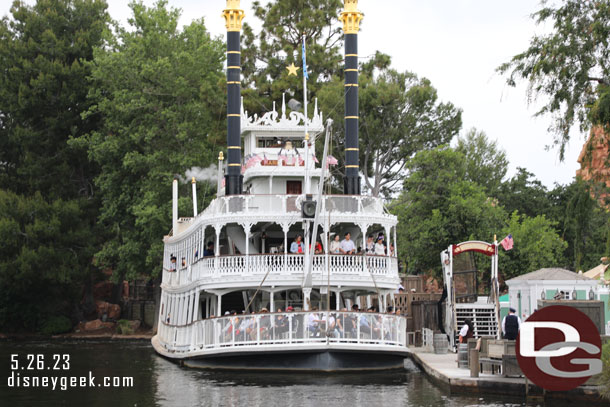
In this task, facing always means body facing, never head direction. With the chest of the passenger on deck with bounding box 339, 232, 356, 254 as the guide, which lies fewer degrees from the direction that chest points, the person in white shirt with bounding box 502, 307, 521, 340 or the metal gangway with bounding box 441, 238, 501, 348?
the person in white shirt

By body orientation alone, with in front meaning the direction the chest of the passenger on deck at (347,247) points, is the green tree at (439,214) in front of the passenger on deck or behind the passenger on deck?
behind

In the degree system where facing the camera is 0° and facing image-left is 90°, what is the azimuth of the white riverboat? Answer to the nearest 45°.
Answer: approximately 0°

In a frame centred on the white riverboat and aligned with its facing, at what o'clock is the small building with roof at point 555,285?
The small building with roof is roughly at 8 o'clock from the white riverboat.

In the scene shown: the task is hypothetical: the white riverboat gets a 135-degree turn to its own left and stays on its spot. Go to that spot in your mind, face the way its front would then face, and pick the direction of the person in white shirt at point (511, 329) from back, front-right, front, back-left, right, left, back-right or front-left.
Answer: right

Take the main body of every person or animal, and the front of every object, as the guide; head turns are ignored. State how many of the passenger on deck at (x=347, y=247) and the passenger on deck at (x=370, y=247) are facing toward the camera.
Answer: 2

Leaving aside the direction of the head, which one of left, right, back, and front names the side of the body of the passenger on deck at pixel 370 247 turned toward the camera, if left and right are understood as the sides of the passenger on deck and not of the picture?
front

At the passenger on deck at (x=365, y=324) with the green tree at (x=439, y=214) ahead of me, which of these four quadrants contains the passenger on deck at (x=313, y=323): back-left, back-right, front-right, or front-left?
back-left

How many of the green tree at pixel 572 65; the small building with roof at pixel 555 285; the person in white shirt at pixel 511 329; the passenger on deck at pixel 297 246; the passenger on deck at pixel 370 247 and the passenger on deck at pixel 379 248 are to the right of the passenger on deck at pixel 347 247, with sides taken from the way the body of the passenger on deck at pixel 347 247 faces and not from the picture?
1

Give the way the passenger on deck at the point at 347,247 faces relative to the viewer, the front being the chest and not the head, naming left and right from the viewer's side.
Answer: facing the viewer

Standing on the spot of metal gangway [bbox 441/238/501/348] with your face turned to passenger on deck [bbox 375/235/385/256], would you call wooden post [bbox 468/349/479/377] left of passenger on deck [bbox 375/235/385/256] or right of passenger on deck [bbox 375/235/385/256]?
left

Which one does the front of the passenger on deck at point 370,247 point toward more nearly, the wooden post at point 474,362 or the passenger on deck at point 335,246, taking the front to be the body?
the wooden post

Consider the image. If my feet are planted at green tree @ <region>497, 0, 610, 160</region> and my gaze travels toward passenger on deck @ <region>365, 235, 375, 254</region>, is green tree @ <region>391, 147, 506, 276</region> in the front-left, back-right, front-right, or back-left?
front-right
